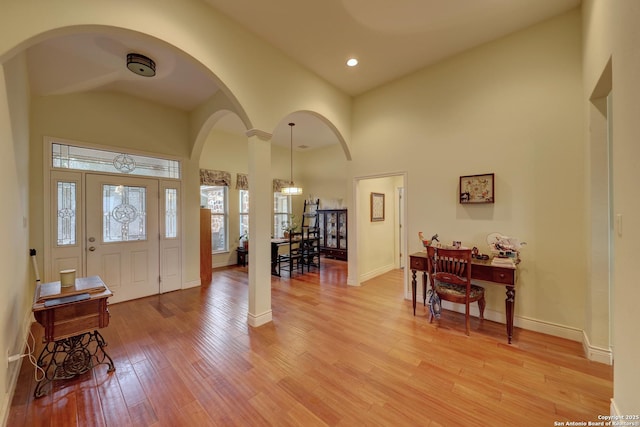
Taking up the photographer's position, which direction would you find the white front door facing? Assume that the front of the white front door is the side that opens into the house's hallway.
facing the viewer and to the right of the viewer

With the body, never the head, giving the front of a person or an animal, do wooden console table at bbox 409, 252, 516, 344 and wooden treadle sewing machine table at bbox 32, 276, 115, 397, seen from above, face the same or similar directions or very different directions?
very different directions

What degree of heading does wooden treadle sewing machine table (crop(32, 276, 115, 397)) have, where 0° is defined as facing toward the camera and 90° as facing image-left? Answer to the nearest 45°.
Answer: approximately 315°

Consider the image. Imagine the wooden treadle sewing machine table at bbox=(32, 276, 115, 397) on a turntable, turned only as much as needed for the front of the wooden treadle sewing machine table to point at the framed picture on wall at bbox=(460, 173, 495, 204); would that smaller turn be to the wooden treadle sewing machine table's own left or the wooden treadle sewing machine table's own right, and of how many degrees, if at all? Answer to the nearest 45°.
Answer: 0° — it already faces it

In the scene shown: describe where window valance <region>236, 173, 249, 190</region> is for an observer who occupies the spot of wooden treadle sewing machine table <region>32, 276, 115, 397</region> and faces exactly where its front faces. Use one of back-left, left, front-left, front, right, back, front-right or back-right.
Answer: left

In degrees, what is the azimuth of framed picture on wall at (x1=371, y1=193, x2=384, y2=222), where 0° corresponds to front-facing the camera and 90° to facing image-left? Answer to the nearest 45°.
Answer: approximately 315°

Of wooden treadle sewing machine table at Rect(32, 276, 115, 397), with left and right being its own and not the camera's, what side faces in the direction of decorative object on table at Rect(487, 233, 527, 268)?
front

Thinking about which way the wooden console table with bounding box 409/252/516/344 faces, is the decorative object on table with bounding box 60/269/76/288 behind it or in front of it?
in front

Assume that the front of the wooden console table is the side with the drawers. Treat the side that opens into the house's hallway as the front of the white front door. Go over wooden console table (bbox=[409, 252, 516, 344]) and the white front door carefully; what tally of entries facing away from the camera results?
0

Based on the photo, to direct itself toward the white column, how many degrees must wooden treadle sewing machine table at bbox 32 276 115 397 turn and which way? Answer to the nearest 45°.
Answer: approximately 45° to its left

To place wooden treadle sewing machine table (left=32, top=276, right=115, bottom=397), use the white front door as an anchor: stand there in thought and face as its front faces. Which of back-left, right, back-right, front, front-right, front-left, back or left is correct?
front-right

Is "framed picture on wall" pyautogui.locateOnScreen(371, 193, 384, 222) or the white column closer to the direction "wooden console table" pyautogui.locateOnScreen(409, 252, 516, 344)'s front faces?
the white column
